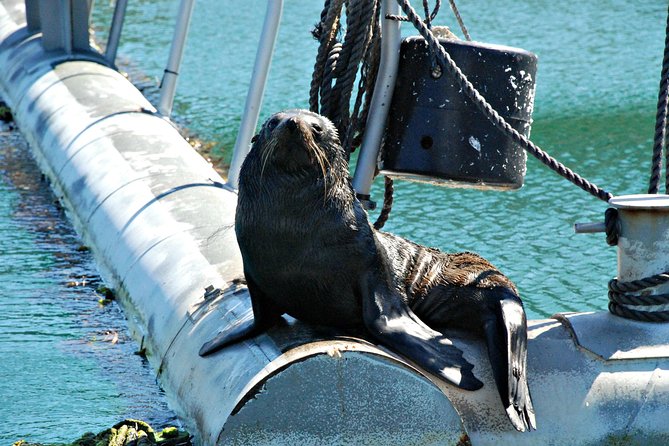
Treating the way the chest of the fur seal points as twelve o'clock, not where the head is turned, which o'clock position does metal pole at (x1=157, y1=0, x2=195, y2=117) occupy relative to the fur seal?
The metal pole is roughly at 4 o'clock from the fur seal.

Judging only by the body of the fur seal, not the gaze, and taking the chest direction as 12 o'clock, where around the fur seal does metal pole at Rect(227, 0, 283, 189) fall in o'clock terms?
The metal pole is roughly at 4 o'clock from the fur seal.

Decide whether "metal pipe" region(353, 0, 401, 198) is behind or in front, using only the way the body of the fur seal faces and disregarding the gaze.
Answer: behind

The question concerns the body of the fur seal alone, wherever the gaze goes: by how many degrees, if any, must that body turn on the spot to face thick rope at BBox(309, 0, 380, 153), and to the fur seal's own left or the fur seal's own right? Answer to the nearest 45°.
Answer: approximately 135° to the fur seal's own right

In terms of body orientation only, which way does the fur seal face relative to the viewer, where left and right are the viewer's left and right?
facing the viewer and to the left of the viewer
